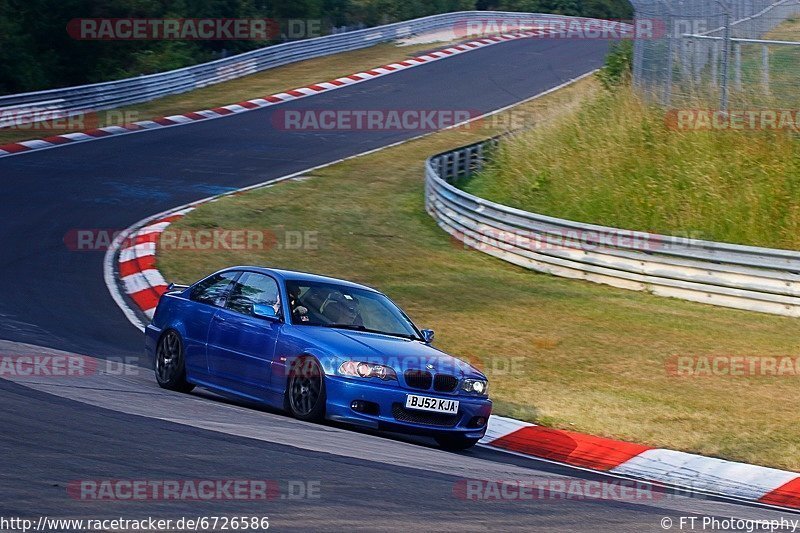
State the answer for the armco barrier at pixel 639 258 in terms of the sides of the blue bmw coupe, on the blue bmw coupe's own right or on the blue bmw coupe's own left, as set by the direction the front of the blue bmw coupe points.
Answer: on the blue bmw coupe's own left

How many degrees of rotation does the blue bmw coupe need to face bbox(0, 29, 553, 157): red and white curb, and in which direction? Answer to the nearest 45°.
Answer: approximately 135° to its left

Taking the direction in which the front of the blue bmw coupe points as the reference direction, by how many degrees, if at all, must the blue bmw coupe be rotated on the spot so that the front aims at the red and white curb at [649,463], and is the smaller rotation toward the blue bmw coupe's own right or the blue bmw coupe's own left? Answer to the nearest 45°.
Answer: approximately 45° to the blue bmw coupe's own left

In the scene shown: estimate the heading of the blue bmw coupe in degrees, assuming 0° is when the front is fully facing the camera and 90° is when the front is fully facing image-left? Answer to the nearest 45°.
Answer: approximately 315°

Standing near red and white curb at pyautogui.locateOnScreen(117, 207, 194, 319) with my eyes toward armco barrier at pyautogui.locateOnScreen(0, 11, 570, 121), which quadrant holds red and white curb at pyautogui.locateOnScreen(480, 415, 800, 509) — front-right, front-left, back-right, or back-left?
back-right

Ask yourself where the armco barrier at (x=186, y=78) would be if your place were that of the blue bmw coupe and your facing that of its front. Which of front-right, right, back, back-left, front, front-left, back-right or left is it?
back-left

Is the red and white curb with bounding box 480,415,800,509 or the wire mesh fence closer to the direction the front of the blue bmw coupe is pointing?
the red and white curb

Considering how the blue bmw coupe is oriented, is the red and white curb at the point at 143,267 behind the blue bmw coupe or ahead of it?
behind

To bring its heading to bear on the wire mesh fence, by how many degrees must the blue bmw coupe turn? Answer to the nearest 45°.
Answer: approximately 90° to its left
